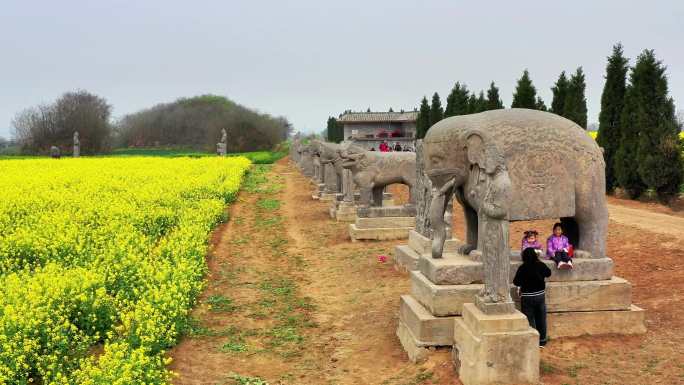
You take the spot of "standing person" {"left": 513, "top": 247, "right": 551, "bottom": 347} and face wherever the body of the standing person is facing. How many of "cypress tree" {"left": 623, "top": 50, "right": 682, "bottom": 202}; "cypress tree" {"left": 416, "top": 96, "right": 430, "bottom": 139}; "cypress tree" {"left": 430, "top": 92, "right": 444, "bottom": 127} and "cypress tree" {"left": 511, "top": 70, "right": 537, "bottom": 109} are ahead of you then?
4

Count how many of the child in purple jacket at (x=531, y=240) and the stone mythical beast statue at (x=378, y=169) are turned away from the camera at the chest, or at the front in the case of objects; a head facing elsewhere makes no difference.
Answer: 0

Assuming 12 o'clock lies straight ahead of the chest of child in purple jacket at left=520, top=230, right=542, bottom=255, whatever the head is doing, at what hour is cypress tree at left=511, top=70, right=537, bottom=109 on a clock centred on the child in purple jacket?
The cypress tree is roughly at 6 o'clock from the child in purple jacket.

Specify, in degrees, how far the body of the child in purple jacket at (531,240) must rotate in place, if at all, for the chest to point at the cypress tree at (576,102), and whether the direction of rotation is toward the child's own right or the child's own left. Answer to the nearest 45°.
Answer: approximately 180°

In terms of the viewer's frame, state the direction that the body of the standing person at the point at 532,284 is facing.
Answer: away from the camera

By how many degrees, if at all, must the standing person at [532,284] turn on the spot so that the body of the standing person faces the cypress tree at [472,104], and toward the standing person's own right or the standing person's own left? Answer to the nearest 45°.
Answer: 0° — they already face it

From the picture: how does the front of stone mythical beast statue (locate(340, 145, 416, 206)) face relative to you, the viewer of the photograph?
facing to the left of the viewer

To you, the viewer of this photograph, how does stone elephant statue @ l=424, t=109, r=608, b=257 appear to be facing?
facing to the left of the viewer

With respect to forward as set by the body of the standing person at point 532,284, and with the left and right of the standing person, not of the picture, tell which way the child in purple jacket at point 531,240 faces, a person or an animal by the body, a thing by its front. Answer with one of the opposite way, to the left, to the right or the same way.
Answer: the opposite way

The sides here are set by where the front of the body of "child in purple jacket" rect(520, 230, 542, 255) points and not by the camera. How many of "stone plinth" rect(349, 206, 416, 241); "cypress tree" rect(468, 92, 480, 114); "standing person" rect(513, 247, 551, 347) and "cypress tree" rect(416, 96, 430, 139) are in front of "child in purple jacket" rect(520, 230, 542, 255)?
1

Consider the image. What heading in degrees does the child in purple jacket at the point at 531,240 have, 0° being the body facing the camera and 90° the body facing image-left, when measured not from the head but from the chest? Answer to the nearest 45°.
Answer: approximately 0°

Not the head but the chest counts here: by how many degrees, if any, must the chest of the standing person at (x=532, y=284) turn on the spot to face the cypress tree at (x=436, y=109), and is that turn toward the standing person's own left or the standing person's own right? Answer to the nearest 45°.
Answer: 0° — they already face it

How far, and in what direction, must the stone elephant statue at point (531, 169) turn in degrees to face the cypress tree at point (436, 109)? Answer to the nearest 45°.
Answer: approximately 90° to its right

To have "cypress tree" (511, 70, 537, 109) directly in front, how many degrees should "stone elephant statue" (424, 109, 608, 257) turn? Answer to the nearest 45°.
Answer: approximately 90° to its right

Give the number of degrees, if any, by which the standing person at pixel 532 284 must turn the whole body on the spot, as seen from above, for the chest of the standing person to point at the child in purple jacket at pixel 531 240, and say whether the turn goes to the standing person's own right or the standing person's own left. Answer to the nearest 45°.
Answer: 0° — they already face them

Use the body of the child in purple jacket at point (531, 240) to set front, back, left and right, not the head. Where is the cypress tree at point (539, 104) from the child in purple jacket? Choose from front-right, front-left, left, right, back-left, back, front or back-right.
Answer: back
